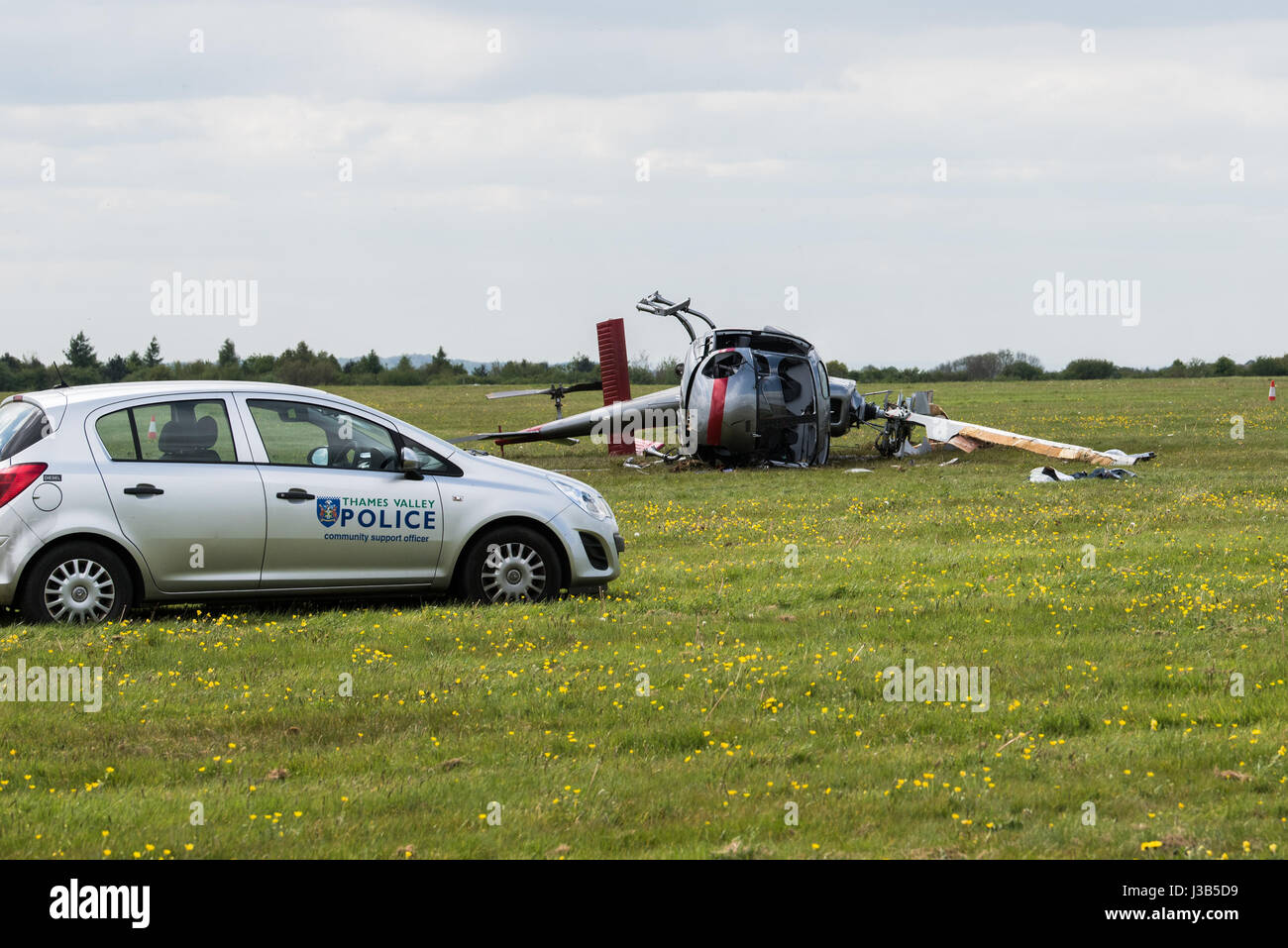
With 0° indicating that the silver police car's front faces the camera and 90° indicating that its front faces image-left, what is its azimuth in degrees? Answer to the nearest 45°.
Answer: approximately 270°

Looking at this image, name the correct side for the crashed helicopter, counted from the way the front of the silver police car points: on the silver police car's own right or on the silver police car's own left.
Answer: on the silver police car's own left
